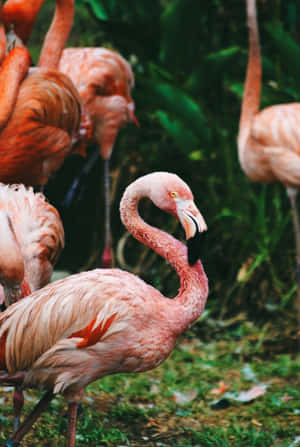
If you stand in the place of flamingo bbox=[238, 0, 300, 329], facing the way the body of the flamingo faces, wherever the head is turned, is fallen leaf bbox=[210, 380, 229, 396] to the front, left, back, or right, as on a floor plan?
left

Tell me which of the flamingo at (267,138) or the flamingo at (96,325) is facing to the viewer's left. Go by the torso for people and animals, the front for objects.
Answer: the flamingo at (267,138)

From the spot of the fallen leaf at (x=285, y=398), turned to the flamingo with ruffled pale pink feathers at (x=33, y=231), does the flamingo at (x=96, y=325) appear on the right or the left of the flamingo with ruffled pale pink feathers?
left

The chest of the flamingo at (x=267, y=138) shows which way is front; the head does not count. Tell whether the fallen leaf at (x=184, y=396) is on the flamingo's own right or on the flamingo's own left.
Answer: on the flamingo's own left

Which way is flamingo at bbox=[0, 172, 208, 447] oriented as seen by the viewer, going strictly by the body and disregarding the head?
to the viewer's right

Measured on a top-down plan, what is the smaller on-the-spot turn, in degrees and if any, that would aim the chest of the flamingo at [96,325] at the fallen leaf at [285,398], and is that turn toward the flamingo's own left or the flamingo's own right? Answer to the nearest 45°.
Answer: approximately 45° to the flamingo's own left

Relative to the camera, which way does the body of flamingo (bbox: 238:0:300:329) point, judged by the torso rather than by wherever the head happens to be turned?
to the viewer's left

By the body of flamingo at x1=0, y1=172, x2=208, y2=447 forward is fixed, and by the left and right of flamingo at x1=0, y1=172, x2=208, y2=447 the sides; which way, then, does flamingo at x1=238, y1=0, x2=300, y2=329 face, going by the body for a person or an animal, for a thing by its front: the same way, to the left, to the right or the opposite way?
the opposite way

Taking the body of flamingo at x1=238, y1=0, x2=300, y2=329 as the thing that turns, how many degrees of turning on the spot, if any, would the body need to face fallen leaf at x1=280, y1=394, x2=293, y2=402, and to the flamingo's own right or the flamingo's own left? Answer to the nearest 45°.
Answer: approximately 90° to the flamingo's own left
